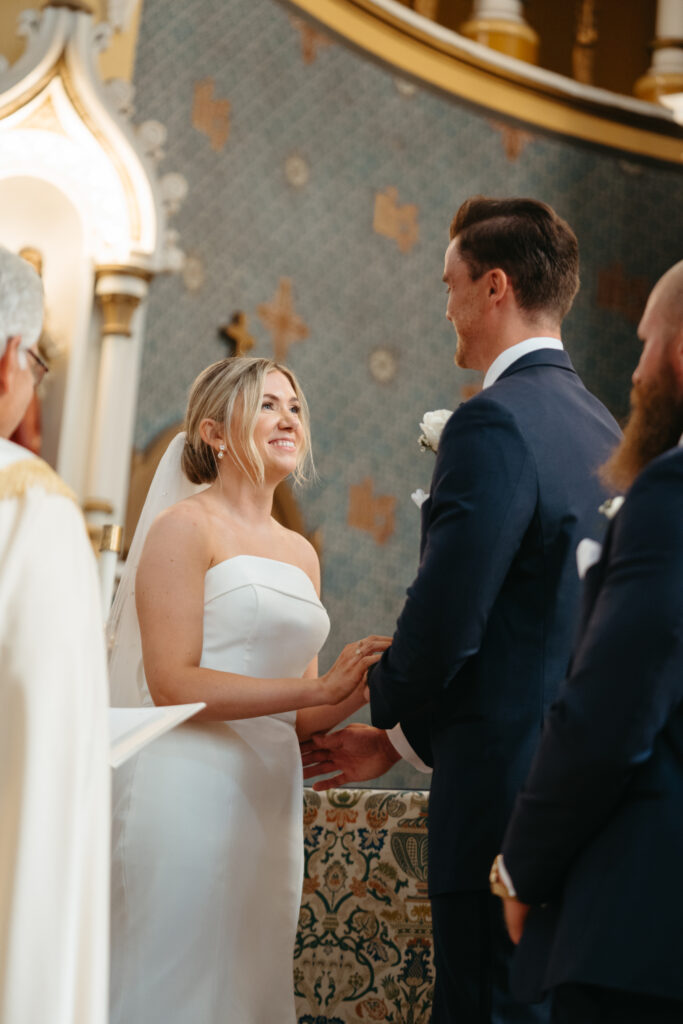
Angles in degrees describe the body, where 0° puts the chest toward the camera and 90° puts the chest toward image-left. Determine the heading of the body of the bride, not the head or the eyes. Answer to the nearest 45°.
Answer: approximately 315°

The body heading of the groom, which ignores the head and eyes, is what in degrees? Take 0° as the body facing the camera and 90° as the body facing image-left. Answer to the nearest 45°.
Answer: approximately 135°

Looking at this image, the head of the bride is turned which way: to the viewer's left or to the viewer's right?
to the viewer's right

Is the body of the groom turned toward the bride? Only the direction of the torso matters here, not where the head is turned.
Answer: yes

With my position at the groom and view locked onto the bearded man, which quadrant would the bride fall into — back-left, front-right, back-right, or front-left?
back-right

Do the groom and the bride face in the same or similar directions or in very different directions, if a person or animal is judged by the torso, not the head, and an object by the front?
very different directions

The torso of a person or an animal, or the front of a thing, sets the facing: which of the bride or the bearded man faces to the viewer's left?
the bearded man

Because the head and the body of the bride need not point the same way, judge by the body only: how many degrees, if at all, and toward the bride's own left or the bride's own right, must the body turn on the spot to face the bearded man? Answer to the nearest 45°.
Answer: approximately 45° to the bride's own right

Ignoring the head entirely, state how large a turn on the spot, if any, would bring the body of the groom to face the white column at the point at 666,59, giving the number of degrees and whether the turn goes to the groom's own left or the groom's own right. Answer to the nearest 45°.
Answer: approximately 45° to the groom's own right
